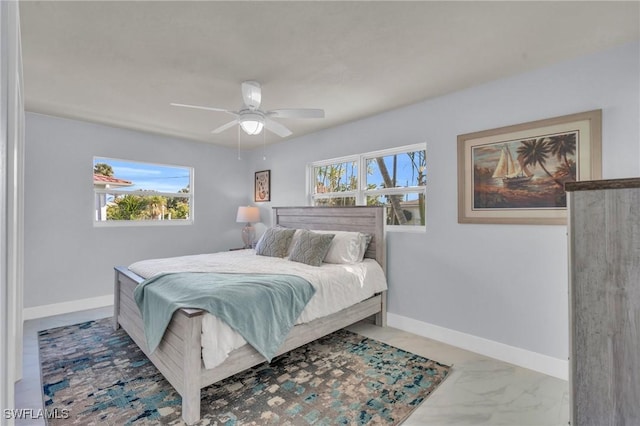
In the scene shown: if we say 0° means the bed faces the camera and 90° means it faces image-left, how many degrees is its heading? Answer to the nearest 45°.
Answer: approximately 45°

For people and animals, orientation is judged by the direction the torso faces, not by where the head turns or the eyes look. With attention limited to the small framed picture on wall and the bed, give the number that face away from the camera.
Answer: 0

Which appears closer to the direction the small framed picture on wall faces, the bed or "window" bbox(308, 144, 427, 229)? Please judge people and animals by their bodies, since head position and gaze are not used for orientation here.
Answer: the bed

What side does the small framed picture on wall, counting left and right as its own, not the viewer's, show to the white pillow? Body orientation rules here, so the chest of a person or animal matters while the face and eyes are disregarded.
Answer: left

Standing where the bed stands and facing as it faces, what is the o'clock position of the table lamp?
The table lamp is roughly at 5 o'clock from the bed.

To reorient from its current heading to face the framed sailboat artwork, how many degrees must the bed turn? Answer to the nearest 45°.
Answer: approximately 135° to its left

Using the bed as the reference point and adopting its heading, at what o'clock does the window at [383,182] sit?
The window is roughly at 7 o'clock from the bed.

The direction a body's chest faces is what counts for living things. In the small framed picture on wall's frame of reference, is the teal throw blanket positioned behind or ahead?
ahead

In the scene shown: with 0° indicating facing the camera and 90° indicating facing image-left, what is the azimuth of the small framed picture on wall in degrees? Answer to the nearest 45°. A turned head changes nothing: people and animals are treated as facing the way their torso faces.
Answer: approximately 45°

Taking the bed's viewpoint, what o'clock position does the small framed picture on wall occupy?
The small framed picture on wall is roughly at 5 o'clock from the bed.

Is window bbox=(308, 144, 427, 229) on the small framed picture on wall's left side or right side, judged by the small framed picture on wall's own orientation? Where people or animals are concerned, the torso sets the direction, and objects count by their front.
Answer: on its left
